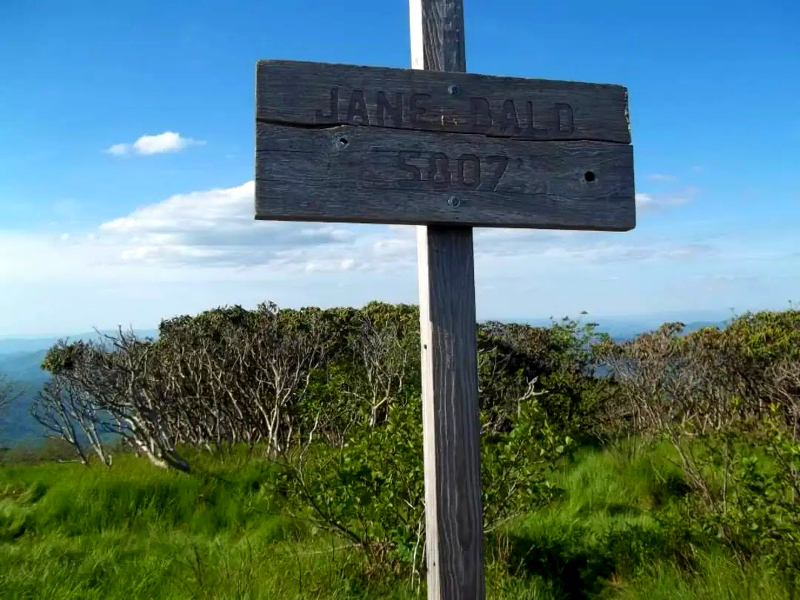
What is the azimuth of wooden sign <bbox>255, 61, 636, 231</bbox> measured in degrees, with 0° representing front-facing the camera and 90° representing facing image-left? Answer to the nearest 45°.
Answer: approximately 0°
